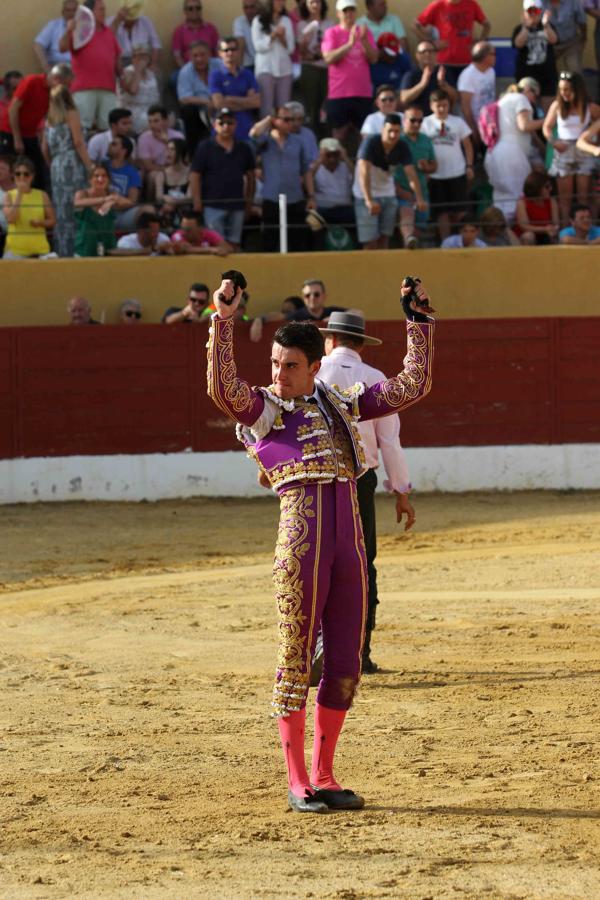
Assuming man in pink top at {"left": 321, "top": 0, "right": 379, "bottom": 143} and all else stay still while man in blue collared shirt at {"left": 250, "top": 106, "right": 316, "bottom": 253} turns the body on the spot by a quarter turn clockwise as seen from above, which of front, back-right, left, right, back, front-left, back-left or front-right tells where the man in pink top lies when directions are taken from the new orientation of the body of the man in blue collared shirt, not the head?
back-right

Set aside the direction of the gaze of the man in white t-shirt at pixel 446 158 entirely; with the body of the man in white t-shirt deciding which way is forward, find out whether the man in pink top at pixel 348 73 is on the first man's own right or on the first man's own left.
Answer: on the first man's own right
